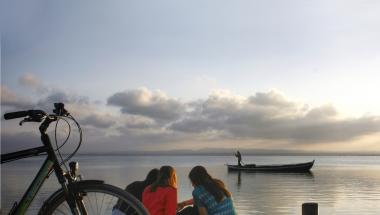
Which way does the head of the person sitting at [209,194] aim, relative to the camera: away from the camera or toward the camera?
away from the camera

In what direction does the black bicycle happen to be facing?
to the viewer's right

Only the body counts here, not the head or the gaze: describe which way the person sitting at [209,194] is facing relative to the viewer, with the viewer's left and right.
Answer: facing away from the viewer and to the left of the viewer

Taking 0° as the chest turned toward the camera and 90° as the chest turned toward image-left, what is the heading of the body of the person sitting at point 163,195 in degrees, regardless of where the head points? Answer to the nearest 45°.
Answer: approximately 225°

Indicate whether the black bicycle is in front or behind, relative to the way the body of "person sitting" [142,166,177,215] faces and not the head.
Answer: behind

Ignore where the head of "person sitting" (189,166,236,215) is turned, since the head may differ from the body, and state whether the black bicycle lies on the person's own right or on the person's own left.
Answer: on the person's own left

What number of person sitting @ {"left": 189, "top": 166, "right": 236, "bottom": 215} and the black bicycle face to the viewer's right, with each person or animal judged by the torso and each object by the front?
1

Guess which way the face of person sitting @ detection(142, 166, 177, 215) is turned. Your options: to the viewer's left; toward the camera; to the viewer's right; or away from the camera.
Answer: away from the camera

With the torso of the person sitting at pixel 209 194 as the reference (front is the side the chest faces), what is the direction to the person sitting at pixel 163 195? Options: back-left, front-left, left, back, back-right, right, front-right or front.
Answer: front-left

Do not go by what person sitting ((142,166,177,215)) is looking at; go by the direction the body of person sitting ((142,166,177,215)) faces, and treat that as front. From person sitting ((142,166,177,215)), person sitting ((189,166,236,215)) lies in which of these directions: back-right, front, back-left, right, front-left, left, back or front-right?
front-right

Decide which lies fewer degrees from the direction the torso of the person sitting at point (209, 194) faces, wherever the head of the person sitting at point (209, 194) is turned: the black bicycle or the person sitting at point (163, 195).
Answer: the person sitting

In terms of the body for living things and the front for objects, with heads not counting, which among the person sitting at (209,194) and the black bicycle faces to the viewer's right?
the black bicycle
